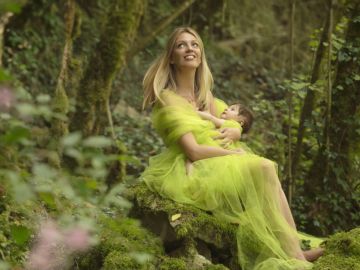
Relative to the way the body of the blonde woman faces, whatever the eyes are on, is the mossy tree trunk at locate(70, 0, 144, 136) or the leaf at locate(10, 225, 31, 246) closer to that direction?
the leaf

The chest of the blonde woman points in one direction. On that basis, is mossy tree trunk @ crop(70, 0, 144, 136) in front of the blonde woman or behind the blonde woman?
behind

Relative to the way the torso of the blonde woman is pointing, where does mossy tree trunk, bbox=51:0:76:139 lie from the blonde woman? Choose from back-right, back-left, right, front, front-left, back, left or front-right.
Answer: back

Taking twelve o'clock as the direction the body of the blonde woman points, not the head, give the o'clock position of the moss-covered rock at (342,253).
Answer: The moss-covered rock is roughly at 11 o'clock from the blonde woman.

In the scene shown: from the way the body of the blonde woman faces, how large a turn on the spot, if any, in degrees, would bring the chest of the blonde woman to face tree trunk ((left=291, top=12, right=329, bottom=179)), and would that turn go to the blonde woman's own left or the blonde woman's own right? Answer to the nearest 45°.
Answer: approximately 90° to the blonde woman's own left

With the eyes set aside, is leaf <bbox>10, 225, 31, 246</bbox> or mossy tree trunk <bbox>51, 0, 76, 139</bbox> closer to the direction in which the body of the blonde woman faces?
the leaf

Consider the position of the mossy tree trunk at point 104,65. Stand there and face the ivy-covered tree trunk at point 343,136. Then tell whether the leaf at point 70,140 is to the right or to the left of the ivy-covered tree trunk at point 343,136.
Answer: right

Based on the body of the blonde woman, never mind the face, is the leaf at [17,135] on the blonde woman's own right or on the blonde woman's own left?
on the blonde woman's own right

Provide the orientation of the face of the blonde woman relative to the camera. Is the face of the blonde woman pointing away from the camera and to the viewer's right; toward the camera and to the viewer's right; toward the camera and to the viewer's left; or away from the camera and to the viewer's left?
toward the camera and to the viewer's right

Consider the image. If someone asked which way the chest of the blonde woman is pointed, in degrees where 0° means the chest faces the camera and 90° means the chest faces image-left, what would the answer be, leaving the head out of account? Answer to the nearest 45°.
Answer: approximately 315°

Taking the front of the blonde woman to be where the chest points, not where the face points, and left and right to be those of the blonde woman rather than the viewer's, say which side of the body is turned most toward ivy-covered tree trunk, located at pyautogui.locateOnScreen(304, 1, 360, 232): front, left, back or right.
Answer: left
